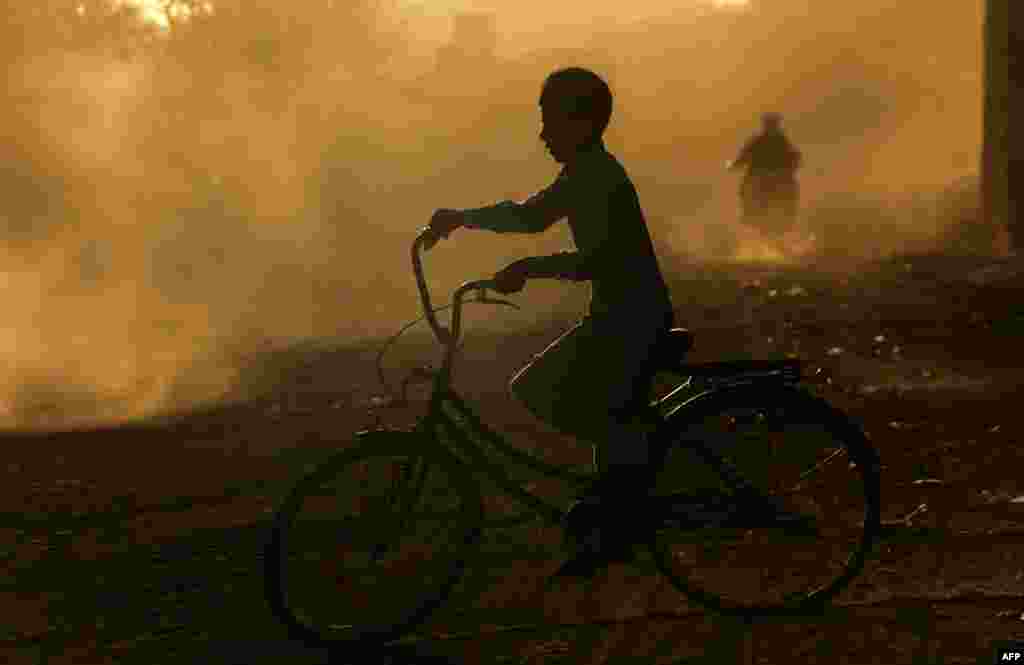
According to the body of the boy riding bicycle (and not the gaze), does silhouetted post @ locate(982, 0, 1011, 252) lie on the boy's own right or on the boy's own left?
on the boy's own right

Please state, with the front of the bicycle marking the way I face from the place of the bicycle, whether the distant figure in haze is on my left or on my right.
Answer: on my right

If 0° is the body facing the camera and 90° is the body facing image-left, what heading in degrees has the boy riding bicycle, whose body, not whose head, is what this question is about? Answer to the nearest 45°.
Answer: approximately 90°

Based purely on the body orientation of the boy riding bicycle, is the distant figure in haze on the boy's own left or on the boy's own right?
on the boy's own right

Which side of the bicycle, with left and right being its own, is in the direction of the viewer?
left

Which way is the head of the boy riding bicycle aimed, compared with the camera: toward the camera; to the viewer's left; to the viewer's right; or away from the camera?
to the viewer's left
